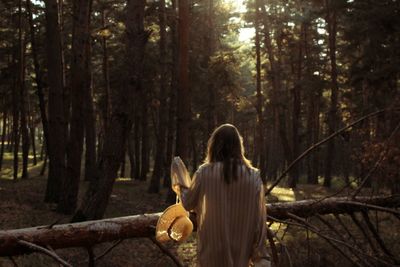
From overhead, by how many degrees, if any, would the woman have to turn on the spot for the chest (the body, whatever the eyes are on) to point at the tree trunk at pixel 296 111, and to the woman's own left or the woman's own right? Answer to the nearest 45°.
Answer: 0° — they already face it

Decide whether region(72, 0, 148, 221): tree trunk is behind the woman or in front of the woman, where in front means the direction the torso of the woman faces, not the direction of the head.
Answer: in front

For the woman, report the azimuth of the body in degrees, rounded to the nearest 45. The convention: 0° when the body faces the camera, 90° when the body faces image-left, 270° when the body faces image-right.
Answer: approximately 180°

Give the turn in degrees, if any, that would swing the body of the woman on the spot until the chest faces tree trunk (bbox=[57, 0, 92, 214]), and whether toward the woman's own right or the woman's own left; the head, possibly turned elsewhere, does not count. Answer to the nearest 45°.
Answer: approximately 45° to the woman's own left

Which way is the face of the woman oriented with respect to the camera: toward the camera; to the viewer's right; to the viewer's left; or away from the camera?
away from the camera

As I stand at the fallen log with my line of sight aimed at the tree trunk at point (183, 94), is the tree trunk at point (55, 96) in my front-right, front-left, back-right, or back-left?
front-left

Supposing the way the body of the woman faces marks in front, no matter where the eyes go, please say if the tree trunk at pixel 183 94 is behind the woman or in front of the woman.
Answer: in front
